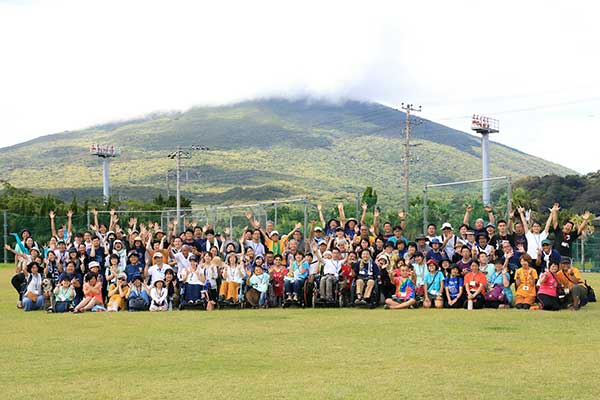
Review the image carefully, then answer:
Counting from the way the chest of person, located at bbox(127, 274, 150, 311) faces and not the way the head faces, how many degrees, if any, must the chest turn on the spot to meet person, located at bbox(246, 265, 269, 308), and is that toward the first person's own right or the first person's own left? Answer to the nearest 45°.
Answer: approximately 90° to the first person's own left

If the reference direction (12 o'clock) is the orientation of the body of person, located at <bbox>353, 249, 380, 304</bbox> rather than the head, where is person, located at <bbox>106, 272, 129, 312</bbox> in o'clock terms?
person, located at <bbox>106, 272, 129, 312</bbox> is roughly at 3 o'clock from person, located at <bbox>353, 249, 380, 304</bbox>.

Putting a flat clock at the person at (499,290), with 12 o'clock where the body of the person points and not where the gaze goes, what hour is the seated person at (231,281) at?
The seated person is roughly at 3 o'clock from the person.

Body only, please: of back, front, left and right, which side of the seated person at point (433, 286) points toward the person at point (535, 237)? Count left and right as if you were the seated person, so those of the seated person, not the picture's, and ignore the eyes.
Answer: left

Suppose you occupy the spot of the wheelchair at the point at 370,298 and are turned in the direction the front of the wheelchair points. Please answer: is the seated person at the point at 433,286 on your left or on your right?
on your left

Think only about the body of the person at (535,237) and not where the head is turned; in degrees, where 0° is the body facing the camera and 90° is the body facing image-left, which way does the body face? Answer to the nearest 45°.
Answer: approximately 0°

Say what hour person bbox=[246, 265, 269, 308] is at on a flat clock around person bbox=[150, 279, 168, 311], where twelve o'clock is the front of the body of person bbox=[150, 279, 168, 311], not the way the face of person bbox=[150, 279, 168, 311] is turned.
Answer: person bbox=[246, 265, 269, 308] is roughly at 9 o'clock from person bbox=[150, 279, 168, 311].

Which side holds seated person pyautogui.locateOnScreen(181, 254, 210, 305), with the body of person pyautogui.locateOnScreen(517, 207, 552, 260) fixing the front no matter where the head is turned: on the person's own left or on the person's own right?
on the person's own right

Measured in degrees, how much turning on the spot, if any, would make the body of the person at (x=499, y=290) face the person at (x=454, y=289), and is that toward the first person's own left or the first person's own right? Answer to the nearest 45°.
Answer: approximately 90° to the first person's own right
